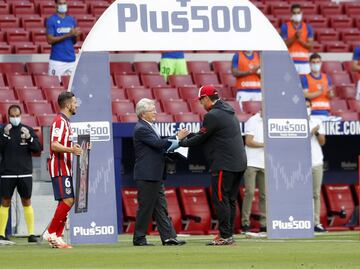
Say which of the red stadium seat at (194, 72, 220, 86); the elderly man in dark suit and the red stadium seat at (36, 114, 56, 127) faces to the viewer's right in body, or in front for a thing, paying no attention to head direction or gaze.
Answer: the elderly man in dark suit

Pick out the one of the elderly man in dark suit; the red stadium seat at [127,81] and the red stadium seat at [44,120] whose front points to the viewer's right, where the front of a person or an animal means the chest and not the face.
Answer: the elderly man in dark suit

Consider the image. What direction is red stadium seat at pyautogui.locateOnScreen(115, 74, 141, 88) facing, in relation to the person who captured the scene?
facing the viewer

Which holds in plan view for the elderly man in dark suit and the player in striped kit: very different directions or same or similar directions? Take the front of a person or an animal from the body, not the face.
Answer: same or similar directions

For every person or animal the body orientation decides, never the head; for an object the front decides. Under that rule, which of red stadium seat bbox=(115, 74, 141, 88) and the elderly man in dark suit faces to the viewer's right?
the elderly man in dark suit

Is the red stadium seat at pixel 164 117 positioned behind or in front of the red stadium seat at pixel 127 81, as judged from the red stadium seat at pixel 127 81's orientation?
in front

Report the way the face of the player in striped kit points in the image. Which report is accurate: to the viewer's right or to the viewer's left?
to the viewer's right

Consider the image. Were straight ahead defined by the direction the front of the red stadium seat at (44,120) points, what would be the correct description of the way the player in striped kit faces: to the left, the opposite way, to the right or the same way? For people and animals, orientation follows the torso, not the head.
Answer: to the left

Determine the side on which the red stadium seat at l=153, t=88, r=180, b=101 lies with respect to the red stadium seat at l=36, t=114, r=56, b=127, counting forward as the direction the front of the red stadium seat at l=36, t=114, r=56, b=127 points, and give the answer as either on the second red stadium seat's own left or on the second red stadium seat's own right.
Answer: on the second red stadium seat's own left

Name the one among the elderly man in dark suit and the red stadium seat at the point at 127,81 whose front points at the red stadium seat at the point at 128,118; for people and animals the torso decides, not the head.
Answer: the red stadium seat at the point at 127,81

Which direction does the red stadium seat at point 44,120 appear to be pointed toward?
toward the camera

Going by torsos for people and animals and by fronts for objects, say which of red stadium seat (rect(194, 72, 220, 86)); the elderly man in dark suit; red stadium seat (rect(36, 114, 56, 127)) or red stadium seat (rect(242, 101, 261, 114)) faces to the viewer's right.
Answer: the elderly man in dark suit

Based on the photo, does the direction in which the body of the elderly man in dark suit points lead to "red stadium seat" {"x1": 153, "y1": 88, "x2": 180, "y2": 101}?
no

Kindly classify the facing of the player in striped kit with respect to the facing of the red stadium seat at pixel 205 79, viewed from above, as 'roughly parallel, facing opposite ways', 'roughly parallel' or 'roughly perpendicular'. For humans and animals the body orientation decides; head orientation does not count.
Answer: roughly perpendicular

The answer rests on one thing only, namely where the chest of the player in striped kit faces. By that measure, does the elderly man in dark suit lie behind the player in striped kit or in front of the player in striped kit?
in front

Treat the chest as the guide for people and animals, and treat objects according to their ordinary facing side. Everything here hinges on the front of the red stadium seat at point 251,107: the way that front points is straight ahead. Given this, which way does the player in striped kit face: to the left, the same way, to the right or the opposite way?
to the left

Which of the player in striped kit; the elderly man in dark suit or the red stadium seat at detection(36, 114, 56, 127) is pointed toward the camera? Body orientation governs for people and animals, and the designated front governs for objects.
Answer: the red stadium seat

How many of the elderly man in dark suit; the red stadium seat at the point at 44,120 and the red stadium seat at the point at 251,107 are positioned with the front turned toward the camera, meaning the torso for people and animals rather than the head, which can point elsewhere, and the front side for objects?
2
